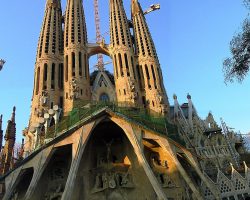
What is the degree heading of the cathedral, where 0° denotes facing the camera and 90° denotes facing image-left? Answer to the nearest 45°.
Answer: approximately 0°
